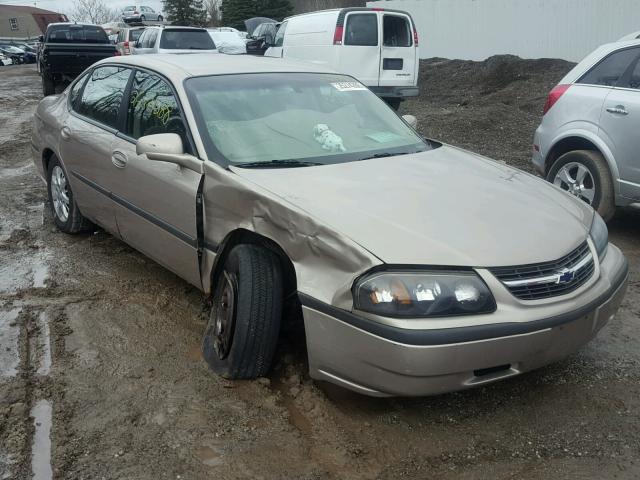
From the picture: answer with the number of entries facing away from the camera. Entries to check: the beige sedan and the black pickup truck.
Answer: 1

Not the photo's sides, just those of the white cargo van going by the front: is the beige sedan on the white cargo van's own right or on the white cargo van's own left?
on the white cargo van's own left

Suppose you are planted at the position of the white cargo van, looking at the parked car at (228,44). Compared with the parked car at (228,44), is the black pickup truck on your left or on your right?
left

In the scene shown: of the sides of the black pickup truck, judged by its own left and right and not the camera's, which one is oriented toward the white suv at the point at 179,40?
right

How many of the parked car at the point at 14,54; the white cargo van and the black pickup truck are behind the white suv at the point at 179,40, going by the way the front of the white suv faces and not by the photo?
1

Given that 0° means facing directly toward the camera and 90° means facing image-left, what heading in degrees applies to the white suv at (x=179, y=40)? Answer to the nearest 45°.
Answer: approximately 135°

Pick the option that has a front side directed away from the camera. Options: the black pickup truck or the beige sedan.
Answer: the black pickup truck

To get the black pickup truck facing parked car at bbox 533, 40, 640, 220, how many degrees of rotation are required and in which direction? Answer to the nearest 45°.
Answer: approximately 180°

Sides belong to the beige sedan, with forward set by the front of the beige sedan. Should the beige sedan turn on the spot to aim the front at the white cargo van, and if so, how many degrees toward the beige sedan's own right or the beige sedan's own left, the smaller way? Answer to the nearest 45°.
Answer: approximately 135° to the beige sedan's own left

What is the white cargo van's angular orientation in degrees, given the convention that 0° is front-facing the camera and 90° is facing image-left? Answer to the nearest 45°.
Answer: approximately 135°

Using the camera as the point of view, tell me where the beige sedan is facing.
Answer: facing the viewer and to the right of the viewer

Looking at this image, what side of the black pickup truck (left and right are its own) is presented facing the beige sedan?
back

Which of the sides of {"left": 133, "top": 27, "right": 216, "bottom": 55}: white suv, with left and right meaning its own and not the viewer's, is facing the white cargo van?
back

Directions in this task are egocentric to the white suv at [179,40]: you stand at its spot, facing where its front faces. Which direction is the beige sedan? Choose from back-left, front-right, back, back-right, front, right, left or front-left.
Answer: back-left

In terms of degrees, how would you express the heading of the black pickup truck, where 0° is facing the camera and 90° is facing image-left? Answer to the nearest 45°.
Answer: approximately 180°
